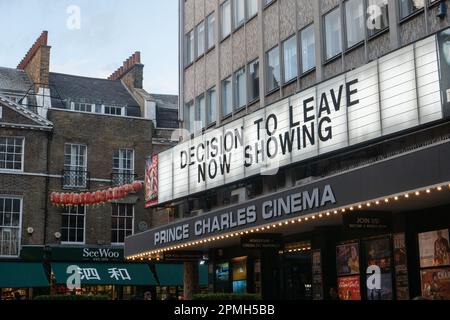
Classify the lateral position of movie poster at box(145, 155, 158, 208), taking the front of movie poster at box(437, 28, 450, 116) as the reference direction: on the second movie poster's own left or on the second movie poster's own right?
on the second movie poster's own right

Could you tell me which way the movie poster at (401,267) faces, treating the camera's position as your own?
facing the viewer and to the left of the viewer

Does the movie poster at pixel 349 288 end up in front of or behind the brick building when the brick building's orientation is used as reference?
in front

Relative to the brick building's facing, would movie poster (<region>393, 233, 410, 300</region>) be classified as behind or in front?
in front

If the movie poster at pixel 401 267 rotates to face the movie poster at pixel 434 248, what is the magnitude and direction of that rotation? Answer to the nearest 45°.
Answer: approximately 90° to its left

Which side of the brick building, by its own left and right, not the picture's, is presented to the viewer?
front

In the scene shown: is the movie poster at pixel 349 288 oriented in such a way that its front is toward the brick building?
no

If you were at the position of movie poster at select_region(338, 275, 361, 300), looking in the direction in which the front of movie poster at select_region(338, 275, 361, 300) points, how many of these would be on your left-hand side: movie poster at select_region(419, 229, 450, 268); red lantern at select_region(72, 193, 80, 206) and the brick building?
1

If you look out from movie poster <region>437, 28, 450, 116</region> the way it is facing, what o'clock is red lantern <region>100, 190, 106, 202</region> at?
The red lantern is roughly at 3 o'clock from the movie poster.

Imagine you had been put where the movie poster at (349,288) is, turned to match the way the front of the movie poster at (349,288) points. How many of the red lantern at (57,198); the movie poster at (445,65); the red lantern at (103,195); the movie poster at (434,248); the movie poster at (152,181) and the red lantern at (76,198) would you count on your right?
4

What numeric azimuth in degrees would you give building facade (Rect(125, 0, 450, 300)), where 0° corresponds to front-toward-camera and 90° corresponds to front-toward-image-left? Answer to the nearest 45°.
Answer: approximately 45°

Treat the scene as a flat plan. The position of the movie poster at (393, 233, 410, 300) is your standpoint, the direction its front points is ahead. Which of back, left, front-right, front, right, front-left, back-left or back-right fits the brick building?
right

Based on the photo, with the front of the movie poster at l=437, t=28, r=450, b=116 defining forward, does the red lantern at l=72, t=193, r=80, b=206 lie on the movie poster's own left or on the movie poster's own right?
on the movie poster's own right

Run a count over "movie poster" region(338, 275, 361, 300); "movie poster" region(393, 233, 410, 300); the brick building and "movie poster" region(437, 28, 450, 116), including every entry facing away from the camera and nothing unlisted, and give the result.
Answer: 0
